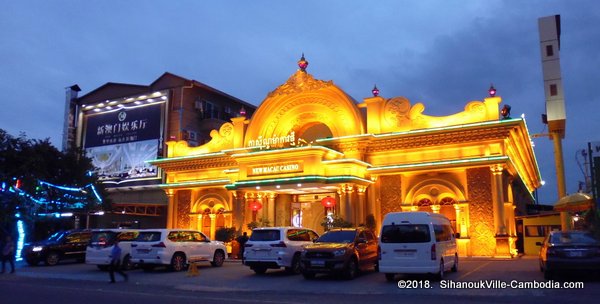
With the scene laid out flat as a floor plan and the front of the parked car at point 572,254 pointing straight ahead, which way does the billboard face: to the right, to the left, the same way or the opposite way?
the opposite way

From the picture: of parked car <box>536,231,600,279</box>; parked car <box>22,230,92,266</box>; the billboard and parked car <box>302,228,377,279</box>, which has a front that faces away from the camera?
parked car <box>536,231,600,279</box>

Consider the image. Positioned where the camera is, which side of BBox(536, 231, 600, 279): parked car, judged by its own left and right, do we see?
back

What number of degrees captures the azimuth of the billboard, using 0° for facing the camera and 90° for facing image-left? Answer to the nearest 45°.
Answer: approximately 45°

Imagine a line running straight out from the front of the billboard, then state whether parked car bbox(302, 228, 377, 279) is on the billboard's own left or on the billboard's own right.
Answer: on the billboard's own left

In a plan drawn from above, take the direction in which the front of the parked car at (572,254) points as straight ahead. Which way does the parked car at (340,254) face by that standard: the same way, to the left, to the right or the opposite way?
the opposite way

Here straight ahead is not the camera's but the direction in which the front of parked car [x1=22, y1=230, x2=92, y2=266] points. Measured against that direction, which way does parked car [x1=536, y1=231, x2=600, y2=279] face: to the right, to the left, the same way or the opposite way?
the opposite way

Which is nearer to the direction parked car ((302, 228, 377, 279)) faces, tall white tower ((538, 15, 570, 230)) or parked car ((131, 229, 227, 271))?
the parked car

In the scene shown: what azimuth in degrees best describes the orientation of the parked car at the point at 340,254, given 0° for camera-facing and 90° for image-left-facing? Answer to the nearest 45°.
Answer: approximately 45°

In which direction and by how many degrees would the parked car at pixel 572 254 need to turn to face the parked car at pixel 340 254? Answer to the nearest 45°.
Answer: approximately 90° to its left

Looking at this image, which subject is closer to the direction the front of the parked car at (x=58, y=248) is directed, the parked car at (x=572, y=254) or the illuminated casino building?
the parked car

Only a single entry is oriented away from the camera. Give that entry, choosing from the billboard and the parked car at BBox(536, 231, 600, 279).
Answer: the parked car
